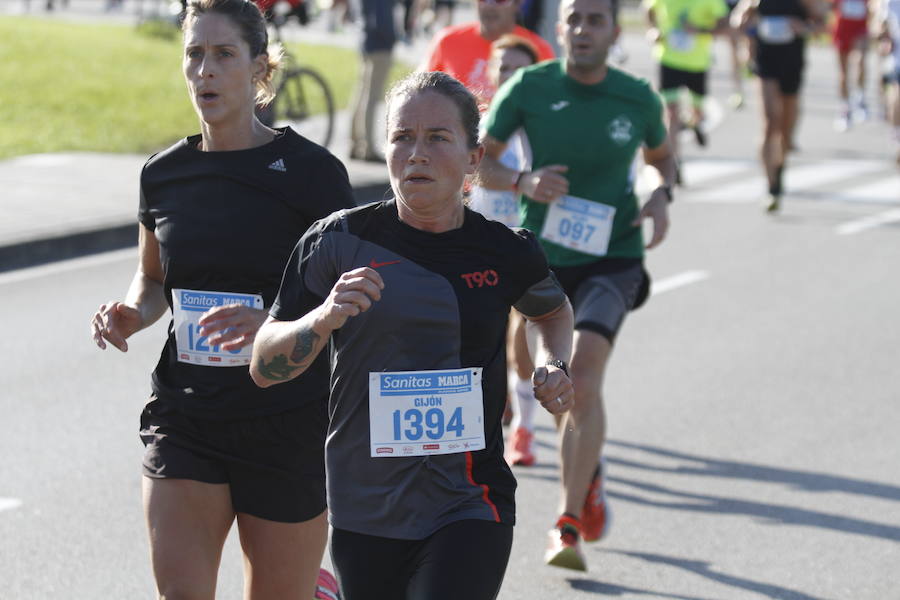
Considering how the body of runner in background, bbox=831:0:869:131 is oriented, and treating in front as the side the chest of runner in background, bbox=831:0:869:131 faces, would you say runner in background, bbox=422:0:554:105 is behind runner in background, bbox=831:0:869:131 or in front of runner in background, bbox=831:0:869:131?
in front

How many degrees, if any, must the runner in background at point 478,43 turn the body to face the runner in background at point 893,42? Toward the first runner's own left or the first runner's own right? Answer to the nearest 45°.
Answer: approximately 135° to the first runner's own left

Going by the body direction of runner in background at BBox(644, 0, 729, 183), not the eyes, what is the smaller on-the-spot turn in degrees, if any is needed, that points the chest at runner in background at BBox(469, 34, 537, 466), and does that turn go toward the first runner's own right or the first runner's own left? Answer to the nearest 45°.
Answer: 0° — they already face them

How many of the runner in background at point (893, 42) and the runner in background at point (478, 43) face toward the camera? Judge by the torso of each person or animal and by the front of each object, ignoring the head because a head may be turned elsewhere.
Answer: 2

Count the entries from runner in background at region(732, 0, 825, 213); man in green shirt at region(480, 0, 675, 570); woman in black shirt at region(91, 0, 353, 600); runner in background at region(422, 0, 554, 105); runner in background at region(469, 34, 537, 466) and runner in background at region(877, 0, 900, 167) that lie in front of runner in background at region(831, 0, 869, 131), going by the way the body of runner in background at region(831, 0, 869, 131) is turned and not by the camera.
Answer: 6

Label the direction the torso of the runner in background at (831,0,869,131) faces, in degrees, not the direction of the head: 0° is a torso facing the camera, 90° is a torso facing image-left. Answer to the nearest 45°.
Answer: approximately 0°

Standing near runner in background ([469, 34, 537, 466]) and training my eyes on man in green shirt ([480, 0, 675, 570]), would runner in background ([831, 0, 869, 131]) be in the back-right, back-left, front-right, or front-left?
back-left

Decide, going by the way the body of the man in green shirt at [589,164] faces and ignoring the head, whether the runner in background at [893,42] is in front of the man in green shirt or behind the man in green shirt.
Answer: behind

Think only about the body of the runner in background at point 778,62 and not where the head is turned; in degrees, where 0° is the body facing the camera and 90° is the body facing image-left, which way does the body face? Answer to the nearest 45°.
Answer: approximately 0°

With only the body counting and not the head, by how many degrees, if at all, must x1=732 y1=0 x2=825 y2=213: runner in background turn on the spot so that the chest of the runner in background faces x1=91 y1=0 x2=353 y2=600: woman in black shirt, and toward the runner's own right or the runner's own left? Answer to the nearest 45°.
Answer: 0° — they already face them

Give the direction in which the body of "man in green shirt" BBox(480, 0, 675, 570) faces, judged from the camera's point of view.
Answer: toward the camera

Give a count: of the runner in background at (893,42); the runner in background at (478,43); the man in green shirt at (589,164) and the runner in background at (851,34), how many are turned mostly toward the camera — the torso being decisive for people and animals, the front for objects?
4

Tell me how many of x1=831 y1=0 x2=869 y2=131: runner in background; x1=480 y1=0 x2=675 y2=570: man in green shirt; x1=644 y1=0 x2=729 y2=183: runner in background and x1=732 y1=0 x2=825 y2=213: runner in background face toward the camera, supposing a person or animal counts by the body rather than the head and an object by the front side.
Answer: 4

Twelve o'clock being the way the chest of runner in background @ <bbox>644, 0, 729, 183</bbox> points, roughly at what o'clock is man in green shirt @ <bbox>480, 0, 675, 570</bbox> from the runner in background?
The man in green shirt is roughly at 12 o'clock from the runner in background.
